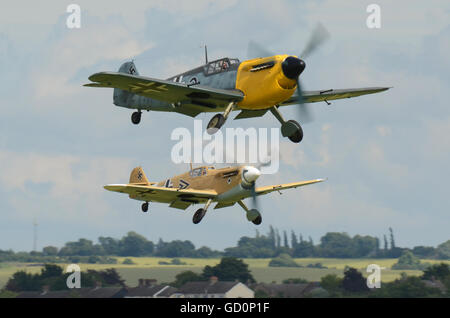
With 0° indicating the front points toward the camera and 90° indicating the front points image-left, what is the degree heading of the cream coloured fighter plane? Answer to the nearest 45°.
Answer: approximately 315°
